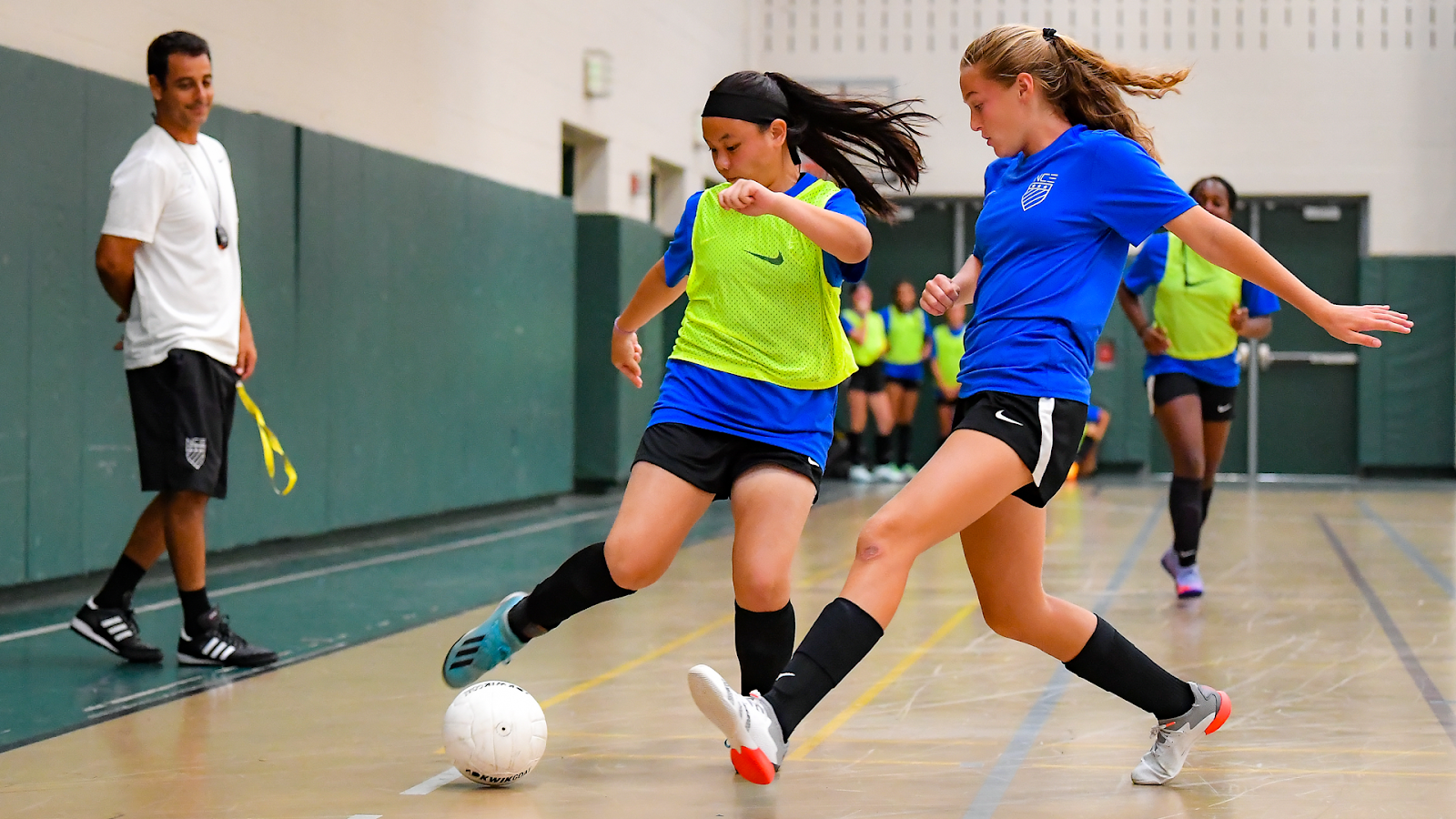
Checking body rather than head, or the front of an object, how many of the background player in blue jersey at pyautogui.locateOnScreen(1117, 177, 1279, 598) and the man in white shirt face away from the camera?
0

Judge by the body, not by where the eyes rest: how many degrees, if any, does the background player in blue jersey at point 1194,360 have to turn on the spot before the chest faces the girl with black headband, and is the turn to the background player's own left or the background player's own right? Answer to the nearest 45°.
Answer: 0° — they already face them

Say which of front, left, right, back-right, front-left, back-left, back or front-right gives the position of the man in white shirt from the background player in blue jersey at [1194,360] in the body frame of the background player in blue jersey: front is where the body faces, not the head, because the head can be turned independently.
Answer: front-right

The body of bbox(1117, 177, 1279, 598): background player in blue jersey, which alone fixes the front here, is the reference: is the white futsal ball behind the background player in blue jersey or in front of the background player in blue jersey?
in front

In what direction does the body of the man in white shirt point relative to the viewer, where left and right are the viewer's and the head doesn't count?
facing the viewer and to the right of the viewer

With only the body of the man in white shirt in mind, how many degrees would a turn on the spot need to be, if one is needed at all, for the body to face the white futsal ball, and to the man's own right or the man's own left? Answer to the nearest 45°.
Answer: approximately 45° to the man's own right

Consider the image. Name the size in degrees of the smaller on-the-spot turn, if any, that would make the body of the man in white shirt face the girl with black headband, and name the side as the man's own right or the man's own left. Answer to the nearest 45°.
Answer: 0° — they already face them

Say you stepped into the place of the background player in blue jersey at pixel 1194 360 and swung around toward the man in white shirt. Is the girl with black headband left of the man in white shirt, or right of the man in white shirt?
left

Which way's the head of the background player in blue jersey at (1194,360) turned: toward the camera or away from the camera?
toward the camera

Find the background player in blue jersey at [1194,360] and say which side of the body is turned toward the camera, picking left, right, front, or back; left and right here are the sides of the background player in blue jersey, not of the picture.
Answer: front

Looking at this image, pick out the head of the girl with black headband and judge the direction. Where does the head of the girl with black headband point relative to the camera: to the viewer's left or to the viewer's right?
to the viewer's left
